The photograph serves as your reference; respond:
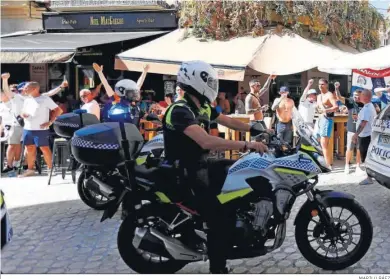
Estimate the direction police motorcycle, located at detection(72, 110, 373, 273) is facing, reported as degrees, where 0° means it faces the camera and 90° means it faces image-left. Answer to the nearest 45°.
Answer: approximately 270°

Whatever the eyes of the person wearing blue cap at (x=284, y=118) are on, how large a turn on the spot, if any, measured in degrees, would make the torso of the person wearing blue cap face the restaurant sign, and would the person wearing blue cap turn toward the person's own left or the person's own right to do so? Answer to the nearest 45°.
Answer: approximately 135° to the person's own right

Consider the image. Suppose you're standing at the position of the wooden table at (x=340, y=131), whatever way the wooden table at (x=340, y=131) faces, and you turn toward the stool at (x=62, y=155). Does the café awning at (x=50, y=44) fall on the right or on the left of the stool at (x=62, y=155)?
right

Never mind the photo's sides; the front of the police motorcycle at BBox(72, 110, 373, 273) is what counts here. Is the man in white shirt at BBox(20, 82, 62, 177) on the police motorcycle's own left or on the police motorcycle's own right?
on the police motorcycle's own left

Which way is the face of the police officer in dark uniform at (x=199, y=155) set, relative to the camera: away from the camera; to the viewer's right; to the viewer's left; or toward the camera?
to the viewer's right

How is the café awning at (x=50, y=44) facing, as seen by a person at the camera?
facing the viewer

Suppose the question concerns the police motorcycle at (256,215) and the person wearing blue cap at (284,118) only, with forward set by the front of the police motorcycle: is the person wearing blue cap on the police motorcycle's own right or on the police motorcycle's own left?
on the police motorcycle's own left

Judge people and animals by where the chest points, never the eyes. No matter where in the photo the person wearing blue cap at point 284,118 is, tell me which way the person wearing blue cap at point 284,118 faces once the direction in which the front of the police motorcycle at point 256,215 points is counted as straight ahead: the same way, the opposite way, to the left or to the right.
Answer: to the right

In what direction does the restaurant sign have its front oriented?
toward the camera

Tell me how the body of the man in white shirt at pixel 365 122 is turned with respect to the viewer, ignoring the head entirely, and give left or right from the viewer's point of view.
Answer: facing to the left of the viewer

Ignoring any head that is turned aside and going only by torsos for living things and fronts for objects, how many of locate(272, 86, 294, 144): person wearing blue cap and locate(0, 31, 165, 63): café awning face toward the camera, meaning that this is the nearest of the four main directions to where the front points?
2
